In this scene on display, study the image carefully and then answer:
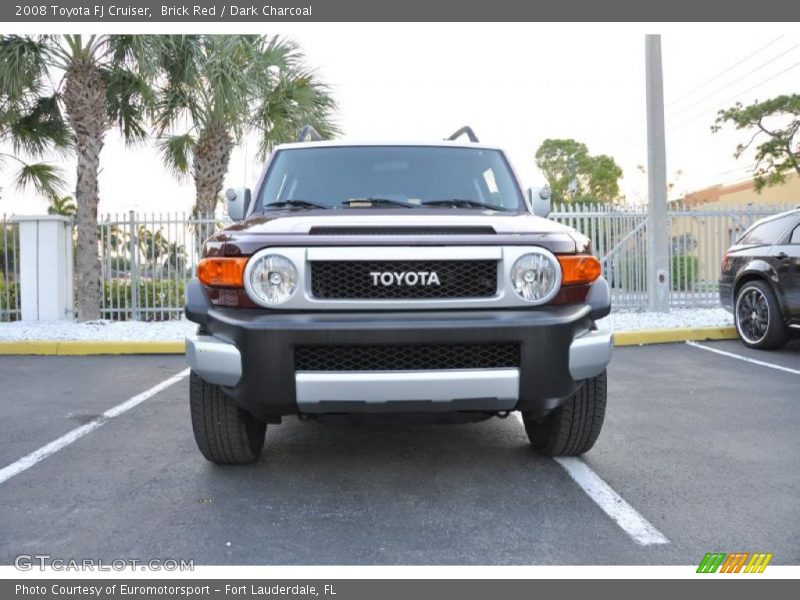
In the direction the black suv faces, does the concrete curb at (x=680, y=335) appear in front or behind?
behind

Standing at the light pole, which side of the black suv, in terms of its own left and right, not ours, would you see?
back

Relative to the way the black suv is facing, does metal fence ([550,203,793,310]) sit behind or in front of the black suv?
behind

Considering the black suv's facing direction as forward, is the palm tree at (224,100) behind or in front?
behind

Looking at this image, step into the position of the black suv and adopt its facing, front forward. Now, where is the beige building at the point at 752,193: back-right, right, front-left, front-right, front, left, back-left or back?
back-left

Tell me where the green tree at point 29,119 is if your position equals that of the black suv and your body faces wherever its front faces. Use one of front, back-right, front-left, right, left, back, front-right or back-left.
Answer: back-right

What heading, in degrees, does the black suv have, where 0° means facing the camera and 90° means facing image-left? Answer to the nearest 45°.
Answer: approximately 315°
